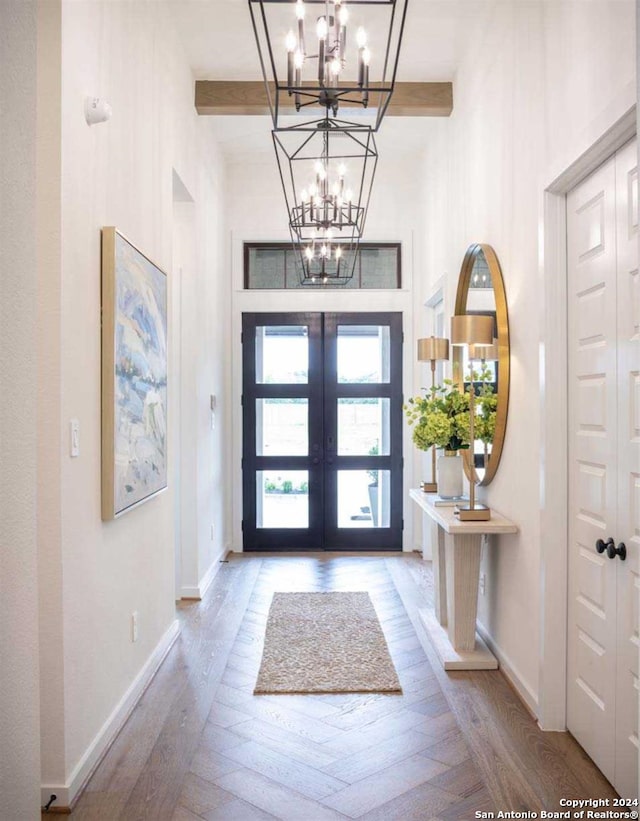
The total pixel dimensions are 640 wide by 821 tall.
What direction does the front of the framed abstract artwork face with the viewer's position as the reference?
facing to the right of the viewer

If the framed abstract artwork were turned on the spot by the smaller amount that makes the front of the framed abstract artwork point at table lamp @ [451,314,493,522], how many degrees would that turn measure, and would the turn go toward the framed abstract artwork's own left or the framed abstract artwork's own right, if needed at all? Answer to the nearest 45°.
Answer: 0° — it already faces it

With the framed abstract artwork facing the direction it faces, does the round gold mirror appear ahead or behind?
ahead

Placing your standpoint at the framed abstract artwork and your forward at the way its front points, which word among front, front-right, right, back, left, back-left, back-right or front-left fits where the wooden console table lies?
front
